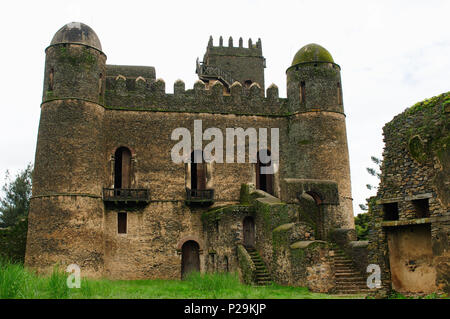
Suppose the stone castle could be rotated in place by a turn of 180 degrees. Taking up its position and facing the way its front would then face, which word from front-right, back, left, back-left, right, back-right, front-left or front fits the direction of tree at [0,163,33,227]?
front-left

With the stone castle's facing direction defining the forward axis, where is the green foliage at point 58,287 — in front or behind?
in front

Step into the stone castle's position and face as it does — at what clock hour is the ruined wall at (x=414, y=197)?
The ruined wall is roughly at 11 o'clock from the stone castle.

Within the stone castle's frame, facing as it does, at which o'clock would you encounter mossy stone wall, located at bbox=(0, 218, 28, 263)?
The mossy stone wall is roughly at 3 o'clock from the stone castle.

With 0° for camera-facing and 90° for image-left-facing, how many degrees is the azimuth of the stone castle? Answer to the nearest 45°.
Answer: approximately 0°

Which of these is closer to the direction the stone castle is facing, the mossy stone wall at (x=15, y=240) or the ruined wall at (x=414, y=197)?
the ruined wall

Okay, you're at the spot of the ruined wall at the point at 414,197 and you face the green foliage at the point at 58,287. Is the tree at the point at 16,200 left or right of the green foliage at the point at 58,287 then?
right
